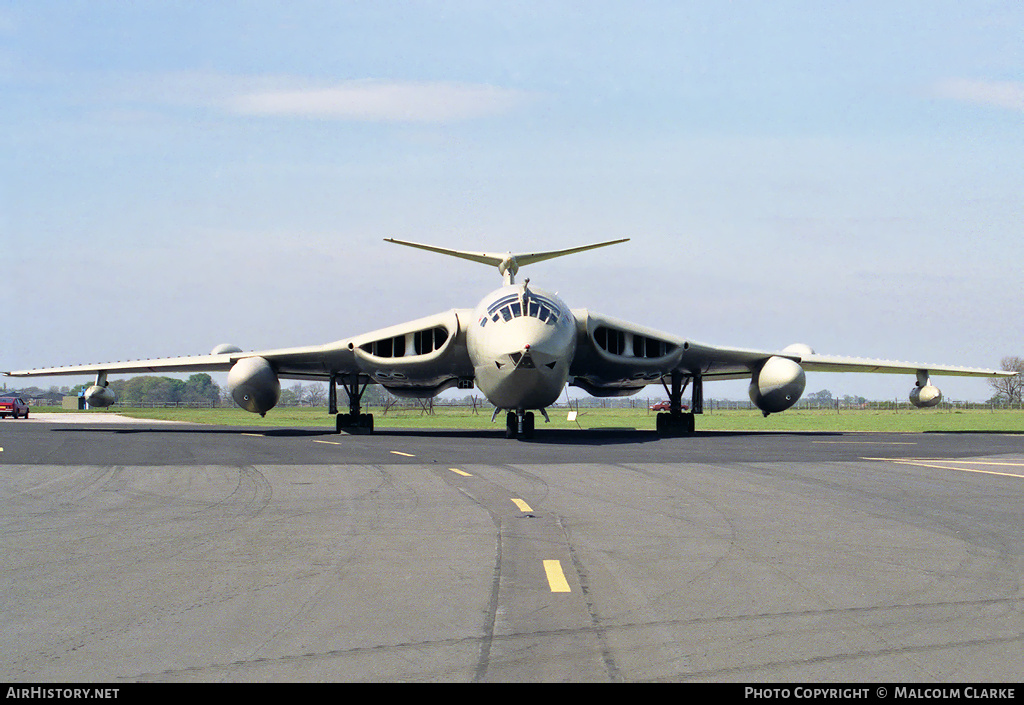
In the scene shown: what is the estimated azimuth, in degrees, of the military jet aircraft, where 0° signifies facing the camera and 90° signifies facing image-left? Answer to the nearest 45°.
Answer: approximately 0°
